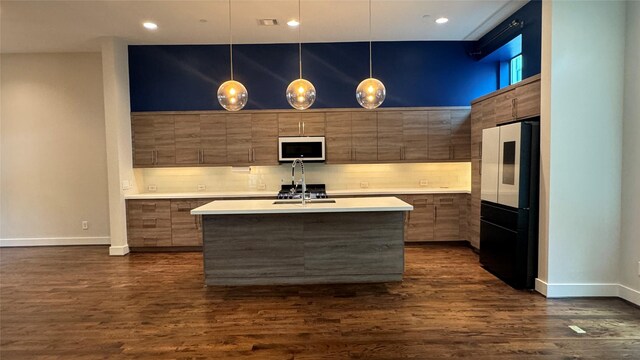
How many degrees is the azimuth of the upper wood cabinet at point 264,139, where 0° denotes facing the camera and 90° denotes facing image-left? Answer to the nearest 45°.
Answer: approximately 0°

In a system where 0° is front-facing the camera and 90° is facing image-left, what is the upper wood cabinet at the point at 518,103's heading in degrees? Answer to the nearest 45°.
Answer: approximately 45°

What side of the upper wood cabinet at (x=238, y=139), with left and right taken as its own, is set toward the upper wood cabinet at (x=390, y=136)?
left

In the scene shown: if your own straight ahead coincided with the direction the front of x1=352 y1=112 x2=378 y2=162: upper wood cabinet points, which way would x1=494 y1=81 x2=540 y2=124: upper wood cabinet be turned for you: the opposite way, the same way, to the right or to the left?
to the right

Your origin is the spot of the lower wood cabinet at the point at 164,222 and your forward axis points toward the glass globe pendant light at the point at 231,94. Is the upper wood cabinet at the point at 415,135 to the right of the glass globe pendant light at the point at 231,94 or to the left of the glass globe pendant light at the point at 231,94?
left

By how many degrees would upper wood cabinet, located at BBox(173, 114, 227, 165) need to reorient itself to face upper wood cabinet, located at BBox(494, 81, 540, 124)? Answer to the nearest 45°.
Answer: approximately 45° to its left

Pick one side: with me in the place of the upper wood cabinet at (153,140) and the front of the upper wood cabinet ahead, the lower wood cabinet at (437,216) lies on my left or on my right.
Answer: on my left

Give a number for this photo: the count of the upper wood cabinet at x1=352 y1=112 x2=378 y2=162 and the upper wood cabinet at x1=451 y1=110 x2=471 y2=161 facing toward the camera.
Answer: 2

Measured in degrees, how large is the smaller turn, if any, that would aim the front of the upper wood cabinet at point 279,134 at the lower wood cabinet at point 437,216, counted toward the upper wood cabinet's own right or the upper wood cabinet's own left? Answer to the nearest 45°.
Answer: approximately 90° to the upper wood cabinet's own left
